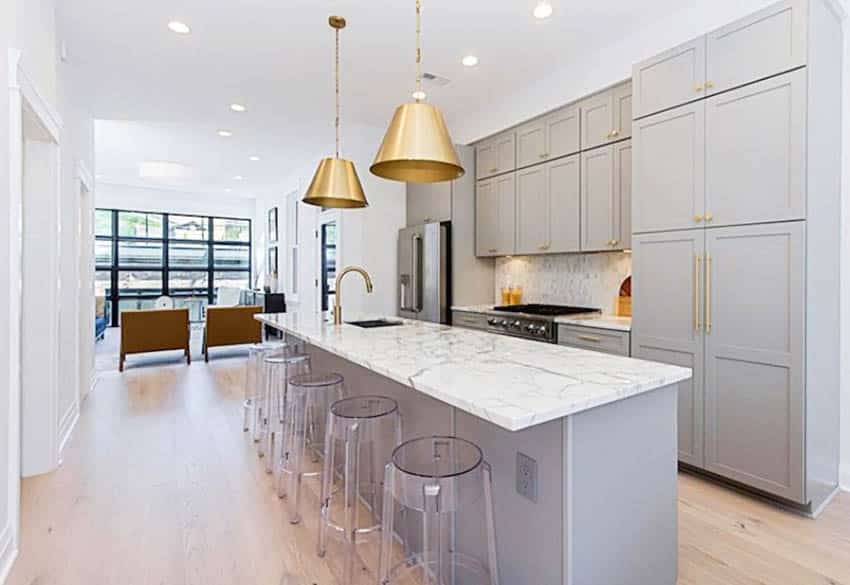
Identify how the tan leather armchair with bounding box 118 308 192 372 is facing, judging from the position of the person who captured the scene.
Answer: facing away from the viewer

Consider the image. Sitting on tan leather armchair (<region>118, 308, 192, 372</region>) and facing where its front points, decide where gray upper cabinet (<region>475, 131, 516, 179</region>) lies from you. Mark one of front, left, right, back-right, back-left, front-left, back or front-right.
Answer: back-right

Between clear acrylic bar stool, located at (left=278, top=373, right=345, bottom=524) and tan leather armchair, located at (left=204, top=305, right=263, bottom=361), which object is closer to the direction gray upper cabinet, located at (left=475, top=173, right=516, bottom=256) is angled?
the clear acrylic bar stool

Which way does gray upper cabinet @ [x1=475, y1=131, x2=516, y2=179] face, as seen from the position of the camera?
facing the viewer and to the left of the viewer

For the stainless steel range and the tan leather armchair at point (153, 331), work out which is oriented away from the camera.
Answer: the tan leather armchair

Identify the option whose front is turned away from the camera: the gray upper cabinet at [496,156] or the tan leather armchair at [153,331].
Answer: the tan leather armchair

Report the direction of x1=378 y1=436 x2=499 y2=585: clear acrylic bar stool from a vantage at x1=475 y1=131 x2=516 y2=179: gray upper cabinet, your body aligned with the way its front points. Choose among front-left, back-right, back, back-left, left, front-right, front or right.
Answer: front-left

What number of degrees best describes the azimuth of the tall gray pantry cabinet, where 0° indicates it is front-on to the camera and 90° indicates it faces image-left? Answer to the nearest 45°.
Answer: approximately 45°

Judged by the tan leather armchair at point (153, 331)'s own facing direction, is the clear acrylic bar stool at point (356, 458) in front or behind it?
behind

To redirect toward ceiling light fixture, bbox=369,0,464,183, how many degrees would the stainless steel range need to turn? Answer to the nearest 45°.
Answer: approximately 45° to its left

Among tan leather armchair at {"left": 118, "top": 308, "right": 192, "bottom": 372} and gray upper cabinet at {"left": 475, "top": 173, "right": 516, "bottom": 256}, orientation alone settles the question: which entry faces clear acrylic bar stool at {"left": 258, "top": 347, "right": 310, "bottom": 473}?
the gray upper cabinet

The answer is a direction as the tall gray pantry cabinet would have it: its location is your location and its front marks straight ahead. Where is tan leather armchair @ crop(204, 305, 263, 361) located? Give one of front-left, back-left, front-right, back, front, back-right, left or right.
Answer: front-right

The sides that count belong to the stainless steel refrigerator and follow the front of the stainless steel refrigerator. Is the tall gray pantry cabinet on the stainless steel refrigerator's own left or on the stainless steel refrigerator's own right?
on the stainless steel refrigerator's own left

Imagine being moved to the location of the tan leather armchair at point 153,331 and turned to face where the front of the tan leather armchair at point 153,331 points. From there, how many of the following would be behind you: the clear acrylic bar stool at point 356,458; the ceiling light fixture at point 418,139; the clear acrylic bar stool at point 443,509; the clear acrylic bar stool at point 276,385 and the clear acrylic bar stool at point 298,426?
5

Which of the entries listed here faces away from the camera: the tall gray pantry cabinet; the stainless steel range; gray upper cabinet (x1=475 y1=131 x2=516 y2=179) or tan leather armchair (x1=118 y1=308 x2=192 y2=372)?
the tan leather armchair

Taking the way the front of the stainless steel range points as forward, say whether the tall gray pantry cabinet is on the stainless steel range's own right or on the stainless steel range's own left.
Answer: on the stainless steel range's own left

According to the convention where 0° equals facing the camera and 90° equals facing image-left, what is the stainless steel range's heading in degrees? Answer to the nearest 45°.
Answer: approximately 45°
